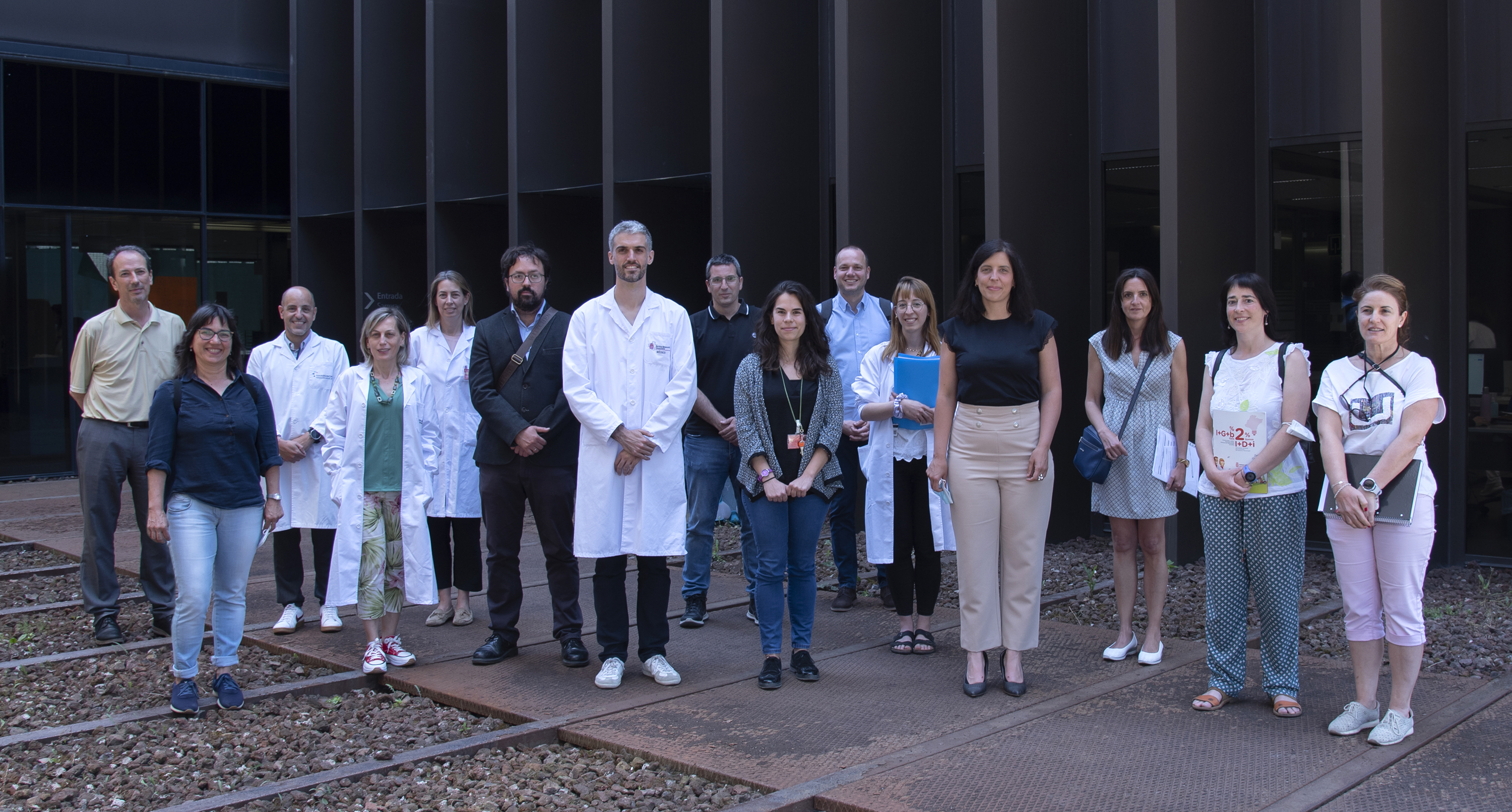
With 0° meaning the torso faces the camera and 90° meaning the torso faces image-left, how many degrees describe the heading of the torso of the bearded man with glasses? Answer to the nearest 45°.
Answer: approximately 0°

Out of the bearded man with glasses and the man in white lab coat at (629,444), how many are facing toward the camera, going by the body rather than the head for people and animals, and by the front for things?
2

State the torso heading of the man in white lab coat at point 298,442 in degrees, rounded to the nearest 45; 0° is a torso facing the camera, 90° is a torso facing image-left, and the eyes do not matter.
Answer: approximately 0°

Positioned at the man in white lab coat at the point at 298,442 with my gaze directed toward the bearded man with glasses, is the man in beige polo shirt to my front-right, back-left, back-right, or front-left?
back-right

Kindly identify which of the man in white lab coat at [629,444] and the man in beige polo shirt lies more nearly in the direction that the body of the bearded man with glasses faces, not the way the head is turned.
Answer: the man in white lab coat

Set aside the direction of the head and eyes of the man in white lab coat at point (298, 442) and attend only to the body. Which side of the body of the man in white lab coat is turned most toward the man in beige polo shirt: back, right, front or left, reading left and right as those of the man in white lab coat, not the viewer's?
right

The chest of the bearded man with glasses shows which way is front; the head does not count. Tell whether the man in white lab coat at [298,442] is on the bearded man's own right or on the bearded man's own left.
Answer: on the bearded man's own right
